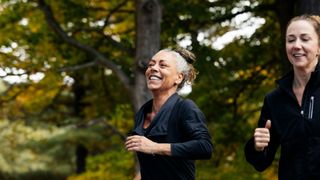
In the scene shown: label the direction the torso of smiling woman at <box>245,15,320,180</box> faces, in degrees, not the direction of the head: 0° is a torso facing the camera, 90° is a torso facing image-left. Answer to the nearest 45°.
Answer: approximately 45°

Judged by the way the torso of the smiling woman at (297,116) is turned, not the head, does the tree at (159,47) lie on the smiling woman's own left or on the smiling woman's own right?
on the smiling woman's own right

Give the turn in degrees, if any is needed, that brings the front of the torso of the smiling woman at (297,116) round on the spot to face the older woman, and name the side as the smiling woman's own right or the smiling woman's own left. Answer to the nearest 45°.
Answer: approximately 45° to the smiling woman's own right

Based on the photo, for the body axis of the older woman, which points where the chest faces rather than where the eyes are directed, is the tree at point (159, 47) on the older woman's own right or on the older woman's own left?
on the older woman's own right

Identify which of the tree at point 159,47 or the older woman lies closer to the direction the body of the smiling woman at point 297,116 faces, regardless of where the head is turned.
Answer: the older woman
